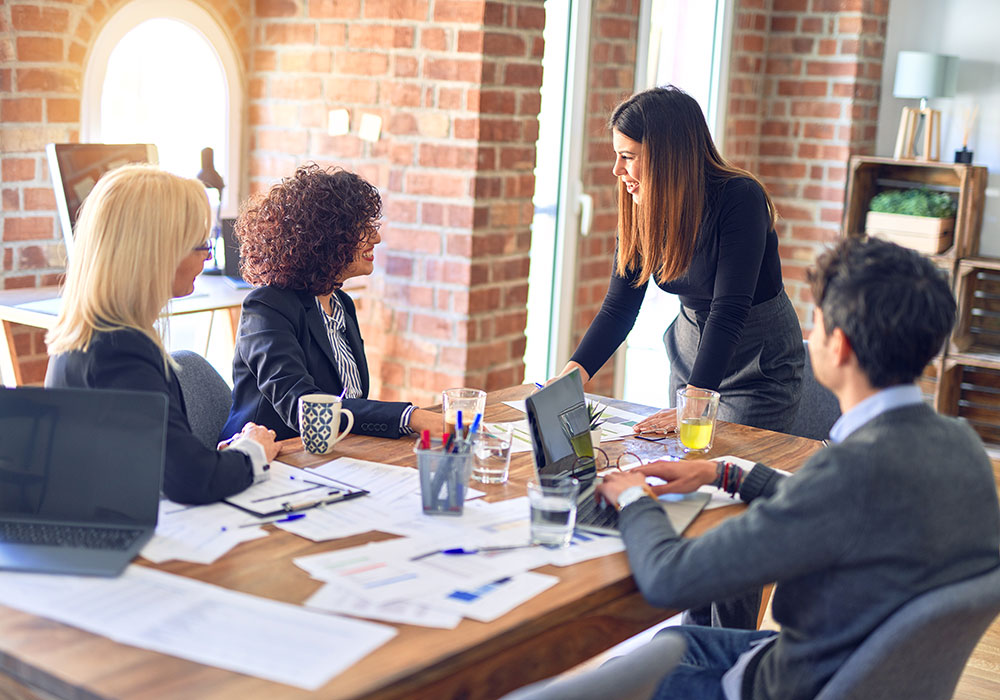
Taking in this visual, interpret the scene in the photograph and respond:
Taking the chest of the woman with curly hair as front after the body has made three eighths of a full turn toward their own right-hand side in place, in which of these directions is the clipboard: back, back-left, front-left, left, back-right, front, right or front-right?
left

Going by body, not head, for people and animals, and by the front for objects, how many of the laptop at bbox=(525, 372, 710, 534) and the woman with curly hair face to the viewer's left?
0

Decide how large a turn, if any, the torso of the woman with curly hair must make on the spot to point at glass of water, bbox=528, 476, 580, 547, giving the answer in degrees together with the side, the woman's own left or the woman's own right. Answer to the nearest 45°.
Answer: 0° — they already face it

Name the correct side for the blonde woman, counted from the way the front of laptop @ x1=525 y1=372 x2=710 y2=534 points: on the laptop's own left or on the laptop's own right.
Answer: on the laptop's own right

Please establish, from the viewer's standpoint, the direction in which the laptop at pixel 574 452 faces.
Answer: facing the viewer and to the right of the viewer

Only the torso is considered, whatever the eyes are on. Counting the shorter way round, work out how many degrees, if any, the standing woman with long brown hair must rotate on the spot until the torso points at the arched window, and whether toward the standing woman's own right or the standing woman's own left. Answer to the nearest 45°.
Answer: approximately 90° to the standing woman's own right

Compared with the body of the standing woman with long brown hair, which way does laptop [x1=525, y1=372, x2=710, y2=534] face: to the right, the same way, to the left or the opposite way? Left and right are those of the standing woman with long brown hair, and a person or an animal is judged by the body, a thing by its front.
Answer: to the left

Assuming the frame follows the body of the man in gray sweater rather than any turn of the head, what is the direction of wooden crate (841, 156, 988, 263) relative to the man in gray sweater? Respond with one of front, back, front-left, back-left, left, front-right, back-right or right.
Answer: front-right

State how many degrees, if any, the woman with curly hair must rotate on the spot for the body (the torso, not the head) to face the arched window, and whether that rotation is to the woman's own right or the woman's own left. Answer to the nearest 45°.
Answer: approximately 135° to the woman's own left

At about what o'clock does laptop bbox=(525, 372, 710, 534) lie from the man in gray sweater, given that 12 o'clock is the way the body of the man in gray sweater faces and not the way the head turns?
The laptop is roughly at 12 o'clock from the man in gray sweater.

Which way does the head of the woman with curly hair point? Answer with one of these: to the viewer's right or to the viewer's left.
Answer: to the viewer's right

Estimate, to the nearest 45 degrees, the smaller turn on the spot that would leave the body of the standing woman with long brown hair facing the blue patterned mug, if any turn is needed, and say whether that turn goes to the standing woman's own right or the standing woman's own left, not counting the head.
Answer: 0° — they already face it

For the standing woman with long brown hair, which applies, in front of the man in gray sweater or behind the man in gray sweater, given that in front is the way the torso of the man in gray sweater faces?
in front

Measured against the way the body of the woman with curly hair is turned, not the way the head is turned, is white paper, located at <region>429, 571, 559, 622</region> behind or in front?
in front
